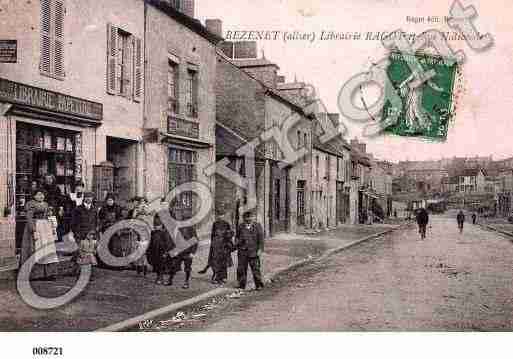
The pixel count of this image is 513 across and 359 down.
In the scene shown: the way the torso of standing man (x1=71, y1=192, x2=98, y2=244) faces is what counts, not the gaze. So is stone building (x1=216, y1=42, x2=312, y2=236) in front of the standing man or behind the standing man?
behind

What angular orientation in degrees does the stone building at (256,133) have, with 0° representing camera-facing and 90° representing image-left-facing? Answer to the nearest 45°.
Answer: approximately 315°

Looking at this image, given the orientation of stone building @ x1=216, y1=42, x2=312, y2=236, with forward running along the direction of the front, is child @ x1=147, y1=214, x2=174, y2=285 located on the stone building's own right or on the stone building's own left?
on the stone building's own right

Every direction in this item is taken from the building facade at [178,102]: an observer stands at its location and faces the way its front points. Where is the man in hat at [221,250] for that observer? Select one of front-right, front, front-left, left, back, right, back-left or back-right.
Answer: front-right

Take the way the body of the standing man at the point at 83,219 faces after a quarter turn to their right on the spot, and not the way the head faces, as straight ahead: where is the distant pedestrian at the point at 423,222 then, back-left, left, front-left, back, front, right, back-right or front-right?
back-right

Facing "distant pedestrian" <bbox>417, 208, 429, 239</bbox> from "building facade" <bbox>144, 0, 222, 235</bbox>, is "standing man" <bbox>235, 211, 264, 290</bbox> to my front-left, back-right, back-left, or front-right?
back-right

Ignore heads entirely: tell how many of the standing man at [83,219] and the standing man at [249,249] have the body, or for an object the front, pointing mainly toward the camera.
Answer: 2

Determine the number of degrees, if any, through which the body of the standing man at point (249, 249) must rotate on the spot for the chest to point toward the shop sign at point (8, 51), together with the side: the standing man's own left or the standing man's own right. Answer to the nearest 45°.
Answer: approximately 45° to the standing man's own right

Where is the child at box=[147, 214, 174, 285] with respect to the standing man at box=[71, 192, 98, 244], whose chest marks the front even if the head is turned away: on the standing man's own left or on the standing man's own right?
on the standing man's own left
